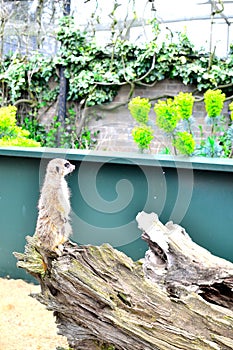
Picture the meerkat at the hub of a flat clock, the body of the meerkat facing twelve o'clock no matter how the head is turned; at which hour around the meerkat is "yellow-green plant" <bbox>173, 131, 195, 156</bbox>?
The yellow-green plant is roughly at 10 o'clock from the meerkat.

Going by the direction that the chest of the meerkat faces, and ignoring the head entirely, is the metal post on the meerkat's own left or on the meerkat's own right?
on the meerkat's own left

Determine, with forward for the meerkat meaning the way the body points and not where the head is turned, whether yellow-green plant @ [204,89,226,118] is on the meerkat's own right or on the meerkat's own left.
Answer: on the meerkat's own left

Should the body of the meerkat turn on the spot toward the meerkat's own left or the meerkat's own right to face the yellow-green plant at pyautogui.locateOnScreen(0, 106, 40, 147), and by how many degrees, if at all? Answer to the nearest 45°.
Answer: approximately 90° to the meerkat's own left

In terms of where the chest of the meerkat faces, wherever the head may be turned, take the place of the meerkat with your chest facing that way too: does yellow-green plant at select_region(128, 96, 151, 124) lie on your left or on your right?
on your left

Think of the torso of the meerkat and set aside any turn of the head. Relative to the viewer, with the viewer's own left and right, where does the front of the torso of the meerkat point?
facing to the right of the viewer
